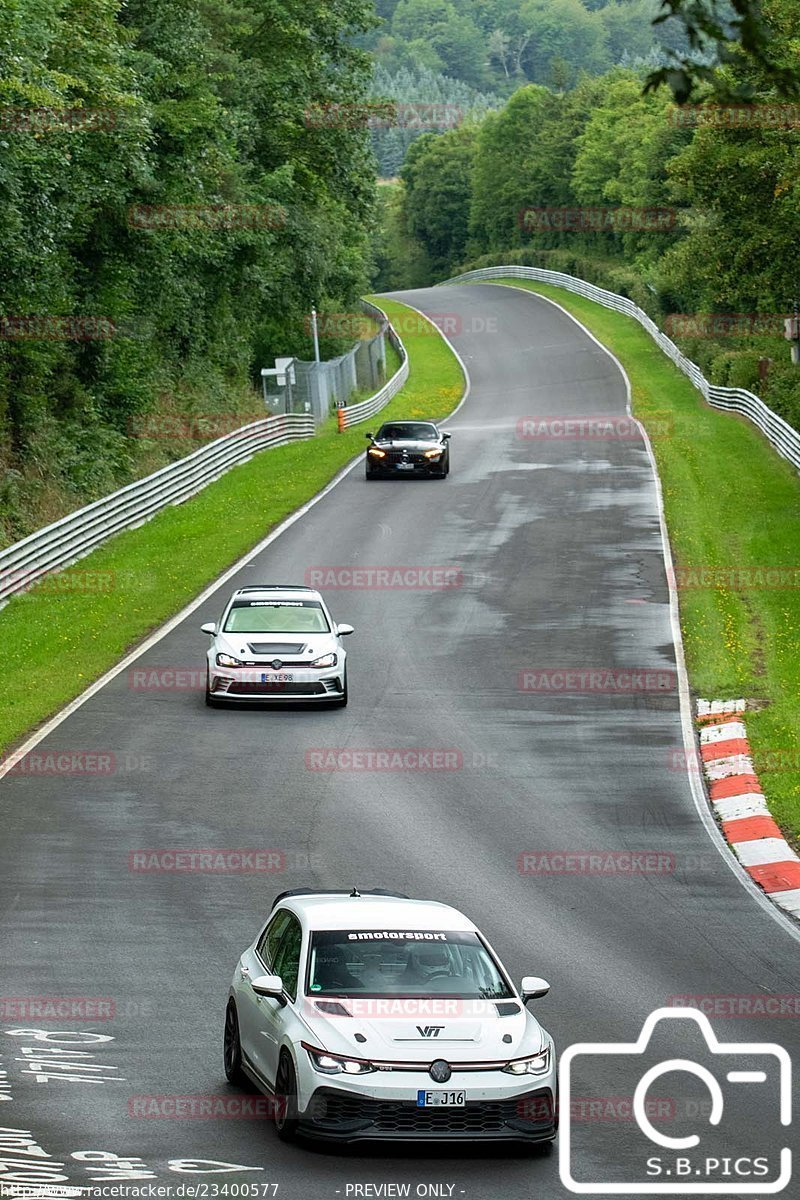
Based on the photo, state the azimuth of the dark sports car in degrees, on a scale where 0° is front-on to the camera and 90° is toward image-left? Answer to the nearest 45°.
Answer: approximately 0°

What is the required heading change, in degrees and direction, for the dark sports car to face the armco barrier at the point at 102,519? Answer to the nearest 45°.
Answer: approximately 45° to its right
